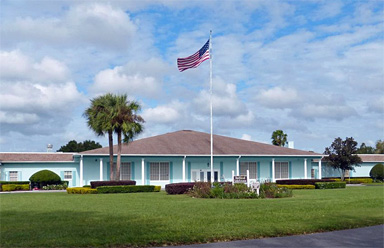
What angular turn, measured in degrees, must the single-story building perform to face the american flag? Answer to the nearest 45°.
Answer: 0° — it already faces it

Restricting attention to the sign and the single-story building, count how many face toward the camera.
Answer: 2

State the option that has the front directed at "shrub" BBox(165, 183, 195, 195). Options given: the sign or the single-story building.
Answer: the single-story building

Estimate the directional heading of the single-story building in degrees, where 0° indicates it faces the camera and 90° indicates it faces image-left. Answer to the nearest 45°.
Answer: approximately 0°

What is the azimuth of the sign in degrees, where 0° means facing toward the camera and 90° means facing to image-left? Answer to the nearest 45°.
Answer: approximately 0°

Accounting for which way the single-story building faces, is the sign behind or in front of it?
in front

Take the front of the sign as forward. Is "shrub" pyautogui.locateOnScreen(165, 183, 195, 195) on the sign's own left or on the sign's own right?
on the sign's own right
